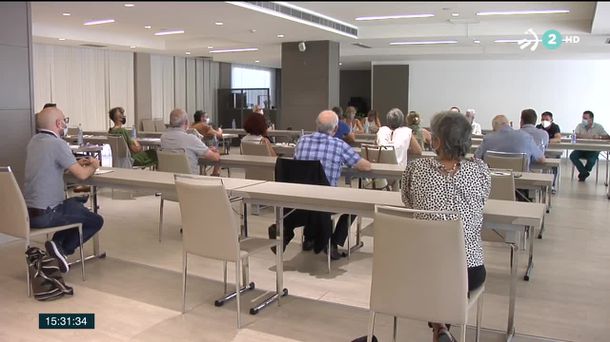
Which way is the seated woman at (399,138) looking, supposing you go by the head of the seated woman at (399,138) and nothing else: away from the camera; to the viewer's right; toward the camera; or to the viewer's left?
away from the camera

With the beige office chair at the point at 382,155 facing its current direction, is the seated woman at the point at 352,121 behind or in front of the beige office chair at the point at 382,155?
in front

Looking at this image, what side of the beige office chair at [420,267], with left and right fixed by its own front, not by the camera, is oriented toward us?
back

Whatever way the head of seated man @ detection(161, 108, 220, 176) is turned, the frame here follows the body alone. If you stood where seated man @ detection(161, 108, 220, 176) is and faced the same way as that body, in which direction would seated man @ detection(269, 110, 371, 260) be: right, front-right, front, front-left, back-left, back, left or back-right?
right

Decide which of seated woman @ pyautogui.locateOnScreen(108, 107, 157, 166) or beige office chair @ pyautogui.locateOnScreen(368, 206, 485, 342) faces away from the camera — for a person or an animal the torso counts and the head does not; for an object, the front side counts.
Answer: the beige office chair

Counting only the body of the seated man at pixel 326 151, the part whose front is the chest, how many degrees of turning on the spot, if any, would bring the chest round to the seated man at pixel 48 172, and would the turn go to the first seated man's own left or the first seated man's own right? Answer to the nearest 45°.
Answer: approximately 135° to the first seated man's own left

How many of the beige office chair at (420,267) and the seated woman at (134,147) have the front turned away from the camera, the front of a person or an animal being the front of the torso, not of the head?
1

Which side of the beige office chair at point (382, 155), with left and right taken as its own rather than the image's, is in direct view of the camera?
back

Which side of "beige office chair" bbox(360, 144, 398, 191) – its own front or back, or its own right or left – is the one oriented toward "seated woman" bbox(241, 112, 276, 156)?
left

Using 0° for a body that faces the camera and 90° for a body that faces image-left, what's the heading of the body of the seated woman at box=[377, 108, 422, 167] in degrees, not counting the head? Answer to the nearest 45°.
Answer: approximately 180°

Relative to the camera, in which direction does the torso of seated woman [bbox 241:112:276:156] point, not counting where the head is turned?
away from the camera

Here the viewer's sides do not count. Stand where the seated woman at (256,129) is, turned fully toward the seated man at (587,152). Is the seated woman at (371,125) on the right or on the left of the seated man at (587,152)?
left

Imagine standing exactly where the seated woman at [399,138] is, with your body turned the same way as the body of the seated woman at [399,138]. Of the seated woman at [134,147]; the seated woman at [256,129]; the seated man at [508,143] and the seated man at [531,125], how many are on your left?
2
